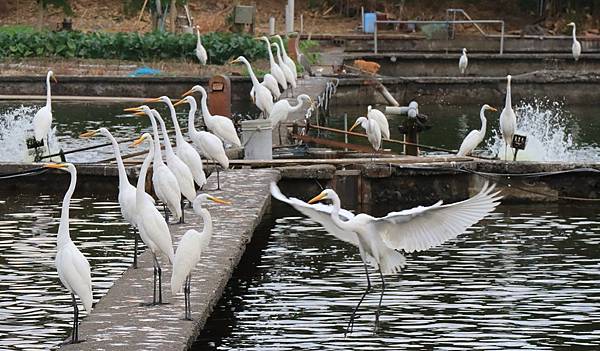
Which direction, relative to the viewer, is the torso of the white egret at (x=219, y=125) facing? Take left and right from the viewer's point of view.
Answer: facing to the left of the viewer

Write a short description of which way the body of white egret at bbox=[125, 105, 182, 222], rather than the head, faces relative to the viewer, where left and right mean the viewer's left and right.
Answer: facing to the left of the viewer

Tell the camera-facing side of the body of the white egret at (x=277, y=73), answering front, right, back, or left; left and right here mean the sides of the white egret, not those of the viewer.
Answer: left

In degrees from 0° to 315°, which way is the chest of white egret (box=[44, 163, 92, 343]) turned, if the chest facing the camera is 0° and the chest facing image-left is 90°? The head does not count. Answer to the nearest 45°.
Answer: approximately 90°

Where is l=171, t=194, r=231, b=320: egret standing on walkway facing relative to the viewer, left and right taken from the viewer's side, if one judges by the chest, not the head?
facing to the right of the viewer

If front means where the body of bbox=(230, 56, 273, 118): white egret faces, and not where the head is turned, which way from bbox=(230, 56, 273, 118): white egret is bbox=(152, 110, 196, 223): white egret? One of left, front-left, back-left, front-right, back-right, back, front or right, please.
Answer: left

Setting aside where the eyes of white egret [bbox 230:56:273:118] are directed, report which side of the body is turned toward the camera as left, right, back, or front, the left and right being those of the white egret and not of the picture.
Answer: left

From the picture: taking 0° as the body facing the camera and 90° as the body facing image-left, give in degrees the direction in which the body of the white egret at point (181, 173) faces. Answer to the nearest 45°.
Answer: approximately 90°

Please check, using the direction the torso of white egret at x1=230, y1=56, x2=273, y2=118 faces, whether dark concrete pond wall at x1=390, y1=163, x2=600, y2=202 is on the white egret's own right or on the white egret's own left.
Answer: on the white egret's own left

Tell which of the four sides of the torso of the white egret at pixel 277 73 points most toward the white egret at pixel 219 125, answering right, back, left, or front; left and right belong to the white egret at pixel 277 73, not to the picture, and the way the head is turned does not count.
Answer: left

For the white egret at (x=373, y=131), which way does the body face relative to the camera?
to the viewer's left
